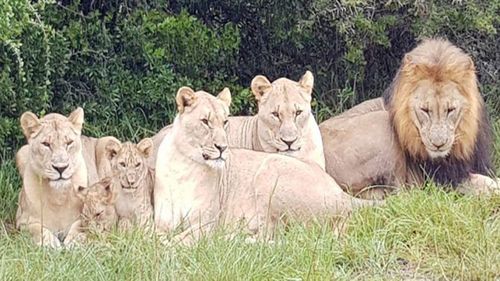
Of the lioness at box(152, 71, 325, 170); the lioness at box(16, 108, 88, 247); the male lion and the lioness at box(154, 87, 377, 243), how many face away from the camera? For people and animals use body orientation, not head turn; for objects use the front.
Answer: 0

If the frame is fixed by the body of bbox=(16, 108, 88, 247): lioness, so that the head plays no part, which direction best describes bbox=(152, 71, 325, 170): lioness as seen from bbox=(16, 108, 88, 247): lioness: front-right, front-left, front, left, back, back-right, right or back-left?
left

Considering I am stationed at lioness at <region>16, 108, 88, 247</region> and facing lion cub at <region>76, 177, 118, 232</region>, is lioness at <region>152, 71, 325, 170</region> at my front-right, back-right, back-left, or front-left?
front-left

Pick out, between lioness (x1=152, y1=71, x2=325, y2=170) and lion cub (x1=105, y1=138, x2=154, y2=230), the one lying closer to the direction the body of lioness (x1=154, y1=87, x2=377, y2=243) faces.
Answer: the lion cub

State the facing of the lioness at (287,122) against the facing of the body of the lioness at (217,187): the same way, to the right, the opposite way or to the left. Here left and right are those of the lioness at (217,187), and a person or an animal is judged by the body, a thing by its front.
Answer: to the left

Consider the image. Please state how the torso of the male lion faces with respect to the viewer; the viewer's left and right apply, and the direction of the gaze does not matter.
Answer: facing the viewer and to the right of the viewer

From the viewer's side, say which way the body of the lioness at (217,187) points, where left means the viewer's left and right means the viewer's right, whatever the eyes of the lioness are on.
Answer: facing the viewer and to the left of the viewer

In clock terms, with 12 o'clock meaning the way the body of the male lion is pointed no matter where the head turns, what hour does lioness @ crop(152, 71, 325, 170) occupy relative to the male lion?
The lioness is roughly at 4 o'clock from the male lion.

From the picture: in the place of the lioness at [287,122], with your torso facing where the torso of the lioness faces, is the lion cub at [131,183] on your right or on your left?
on your right

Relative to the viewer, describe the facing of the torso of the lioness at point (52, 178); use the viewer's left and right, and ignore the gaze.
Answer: facing the viewer

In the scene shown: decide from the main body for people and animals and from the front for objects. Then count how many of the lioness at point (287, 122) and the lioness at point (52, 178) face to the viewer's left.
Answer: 0
